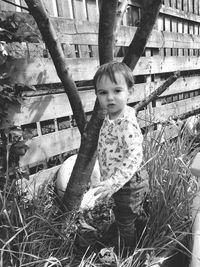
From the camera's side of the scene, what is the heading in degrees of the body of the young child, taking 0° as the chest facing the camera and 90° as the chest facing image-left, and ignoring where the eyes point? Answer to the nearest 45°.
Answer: approximately 45°
